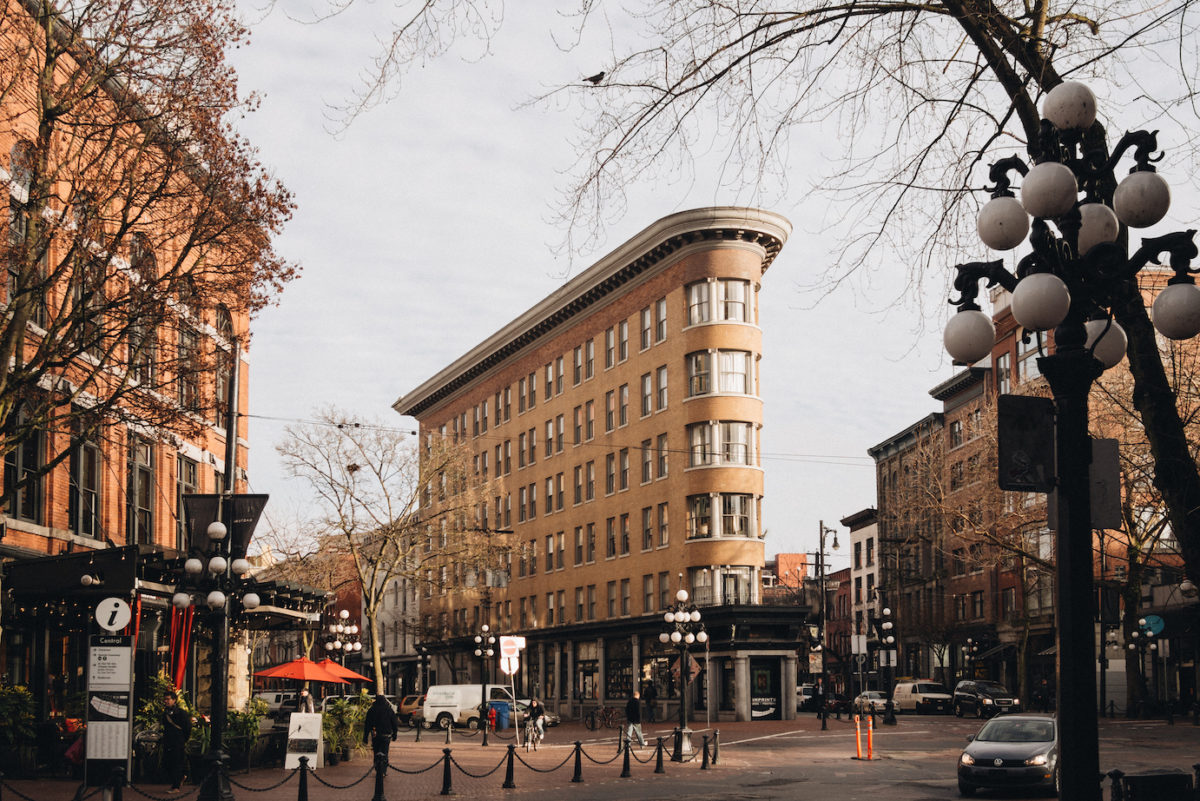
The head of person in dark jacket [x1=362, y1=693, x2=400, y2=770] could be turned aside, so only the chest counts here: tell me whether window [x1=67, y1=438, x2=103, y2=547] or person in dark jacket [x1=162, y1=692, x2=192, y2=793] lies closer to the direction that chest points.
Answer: the window

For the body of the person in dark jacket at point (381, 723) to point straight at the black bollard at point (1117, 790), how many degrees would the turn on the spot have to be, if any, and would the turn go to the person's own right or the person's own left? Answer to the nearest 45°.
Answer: approximately 180°

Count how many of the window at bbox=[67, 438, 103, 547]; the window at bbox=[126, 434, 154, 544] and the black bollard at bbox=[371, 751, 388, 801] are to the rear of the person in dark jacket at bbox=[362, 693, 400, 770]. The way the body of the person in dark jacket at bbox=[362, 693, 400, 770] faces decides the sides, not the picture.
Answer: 1

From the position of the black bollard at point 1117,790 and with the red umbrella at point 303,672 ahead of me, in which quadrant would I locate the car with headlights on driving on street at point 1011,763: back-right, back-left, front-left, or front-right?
front-right

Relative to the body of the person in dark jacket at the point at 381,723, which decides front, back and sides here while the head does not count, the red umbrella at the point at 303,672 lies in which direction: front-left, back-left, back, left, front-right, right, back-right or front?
front

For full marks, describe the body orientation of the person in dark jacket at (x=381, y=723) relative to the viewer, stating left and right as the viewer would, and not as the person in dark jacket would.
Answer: facing away from the viewer

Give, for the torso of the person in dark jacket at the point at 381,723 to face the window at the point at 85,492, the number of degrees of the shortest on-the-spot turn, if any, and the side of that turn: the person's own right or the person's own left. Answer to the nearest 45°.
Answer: approximately 45° to the person's own left

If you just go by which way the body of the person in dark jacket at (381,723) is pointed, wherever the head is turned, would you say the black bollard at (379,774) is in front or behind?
behind

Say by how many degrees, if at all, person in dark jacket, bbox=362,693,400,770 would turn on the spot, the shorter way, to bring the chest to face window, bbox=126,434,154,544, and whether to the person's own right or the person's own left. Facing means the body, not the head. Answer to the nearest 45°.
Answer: approximately 45° to the person's own left

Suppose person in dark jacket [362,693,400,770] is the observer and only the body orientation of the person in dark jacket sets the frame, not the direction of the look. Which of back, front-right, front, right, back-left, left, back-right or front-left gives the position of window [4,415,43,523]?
left
